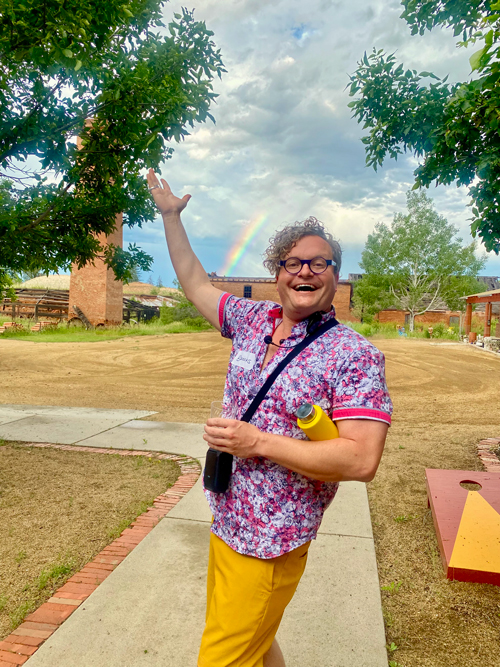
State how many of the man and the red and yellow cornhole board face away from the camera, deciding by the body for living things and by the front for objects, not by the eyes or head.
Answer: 0

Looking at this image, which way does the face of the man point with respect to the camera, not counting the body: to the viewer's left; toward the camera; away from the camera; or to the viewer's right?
toward the camera

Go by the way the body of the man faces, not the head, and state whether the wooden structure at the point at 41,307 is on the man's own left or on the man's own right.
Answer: on the man's own right

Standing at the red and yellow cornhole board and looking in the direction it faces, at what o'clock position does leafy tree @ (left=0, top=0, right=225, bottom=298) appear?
The leafy tree is roughly at 3 o'clock from the red and yellow cornhole board.

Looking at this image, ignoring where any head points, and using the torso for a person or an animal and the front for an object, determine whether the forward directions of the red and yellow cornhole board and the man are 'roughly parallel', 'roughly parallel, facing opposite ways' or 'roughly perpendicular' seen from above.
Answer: roughly parallel

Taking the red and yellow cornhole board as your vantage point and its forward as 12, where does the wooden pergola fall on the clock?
The wooden pergola is roughly at 6 o'clock from the red and yellow cornhole board.

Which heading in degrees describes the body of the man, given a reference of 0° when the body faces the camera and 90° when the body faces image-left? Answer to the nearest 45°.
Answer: approximately 45°

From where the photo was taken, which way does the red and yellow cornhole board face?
toward the camera

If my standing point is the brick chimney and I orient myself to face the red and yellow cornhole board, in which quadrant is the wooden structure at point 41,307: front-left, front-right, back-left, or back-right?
back-right

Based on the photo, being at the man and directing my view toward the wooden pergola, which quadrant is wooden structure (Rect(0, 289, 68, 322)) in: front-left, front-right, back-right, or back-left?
front-left
